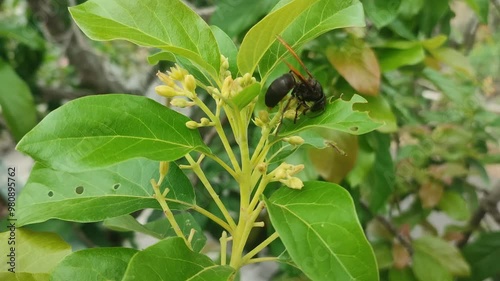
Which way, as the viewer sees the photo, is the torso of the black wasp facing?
to the viewer's right

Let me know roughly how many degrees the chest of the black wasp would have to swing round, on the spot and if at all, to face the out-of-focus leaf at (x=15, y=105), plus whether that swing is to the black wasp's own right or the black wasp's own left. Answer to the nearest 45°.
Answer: approximately 135° to the black wasp's own left
